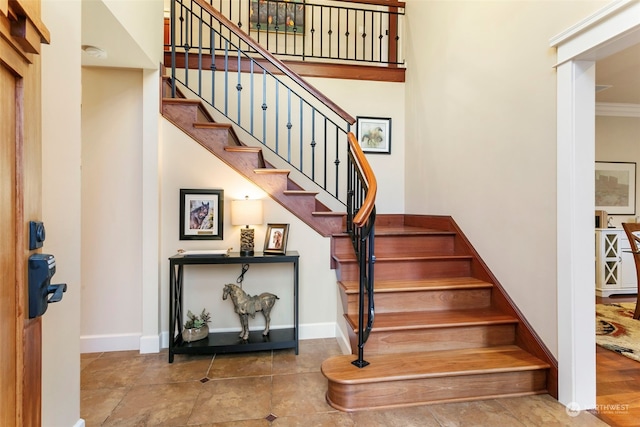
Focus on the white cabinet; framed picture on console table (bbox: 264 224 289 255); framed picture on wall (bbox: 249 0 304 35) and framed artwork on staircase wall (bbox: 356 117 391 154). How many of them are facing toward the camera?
4

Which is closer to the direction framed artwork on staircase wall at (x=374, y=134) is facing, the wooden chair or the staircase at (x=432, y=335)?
the staircase

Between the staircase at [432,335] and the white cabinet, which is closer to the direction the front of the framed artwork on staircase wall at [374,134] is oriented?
the staircase

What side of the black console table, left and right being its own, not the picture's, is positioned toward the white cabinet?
left

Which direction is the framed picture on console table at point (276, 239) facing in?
toward the camera

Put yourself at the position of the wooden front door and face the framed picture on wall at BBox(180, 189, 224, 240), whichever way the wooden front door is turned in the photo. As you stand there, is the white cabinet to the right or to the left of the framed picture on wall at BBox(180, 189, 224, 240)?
right

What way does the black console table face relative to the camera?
toward the camera

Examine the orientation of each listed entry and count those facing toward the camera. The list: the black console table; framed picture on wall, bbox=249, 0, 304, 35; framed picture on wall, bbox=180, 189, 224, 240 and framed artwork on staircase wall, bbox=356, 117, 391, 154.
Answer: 4

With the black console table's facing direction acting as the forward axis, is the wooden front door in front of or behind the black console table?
in front

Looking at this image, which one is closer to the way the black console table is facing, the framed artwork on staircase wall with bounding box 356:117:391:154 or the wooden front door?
the wooden front door

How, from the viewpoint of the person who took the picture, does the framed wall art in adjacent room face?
facing the viewer
